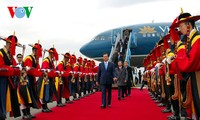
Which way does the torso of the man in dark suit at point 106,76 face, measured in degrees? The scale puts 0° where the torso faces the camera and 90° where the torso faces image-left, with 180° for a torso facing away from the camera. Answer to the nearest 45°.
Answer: approximately 0°

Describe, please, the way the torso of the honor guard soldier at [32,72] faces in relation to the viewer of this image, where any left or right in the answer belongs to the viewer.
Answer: facing to the right of the viewer

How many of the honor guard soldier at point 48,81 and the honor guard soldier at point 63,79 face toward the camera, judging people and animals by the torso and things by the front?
0

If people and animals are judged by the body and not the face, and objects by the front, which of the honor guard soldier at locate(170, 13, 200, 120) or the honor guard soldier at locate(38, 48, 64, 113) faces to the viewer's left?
the honor guard soldier at locate(170, 13, 200, 120)

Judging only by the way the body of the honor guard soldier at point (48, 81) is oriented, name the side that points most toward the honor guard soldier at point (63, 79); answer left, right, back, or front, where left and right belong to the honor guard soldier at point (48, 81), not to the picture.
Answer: left

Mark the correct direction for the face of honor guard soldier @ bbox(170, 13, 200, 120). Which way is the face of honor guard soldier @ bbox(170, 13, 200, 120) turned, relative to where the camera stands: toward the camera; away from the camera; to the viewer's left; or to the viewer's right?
to the viewer's left

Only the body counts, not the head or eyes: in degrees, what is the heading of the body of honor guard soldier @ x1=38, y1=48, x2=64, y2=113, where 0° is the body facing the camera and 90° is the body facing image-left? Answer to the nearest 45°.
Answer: approximately 270°

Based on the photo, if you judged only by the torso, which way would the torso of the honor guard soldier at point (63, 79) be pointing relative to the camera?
to the viewer's right

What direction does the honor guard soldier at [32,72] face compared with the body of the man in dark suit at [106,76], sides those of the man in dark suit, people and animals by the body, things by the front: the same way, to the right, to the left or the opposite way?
to the left
